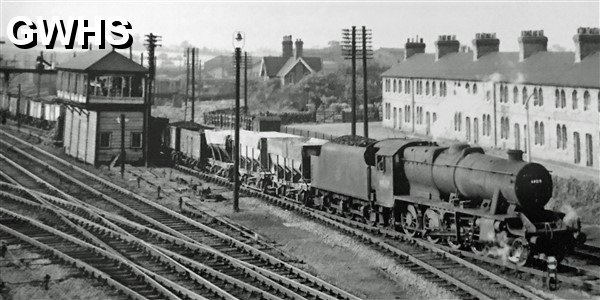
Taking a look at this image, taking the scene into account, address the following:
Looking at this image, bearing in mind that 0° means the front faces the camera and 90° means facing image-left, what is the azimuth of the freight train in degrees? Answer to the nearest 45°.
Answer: approximately 315°

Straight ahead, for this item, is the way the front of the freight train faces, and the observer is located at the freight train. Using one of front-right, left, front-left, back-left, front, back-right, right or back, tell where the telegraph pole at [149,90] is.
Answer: back

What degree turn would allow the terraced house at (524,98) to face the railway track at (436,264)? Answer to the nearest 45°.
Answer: approximately 45° to its left

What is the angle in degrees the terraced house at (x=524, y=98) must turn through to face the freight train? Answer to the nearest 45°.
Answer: approximately 45° to its left

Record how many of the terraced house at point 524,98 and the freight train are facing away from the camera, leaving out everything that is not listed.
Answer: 0

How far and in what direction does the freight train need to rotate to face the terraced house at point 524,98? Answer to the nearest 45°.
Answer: approximately 135° to its left

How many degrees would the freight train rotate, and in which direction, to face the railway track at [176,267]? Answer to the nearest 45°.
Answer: approximately 135° to its right

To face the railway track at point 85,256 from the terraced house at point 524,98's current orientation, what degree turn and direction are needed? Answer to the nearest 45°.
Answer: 0° — it already faces it

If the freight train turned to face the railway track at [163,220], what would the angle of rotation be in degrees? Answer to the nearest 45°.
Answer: approximately 135° to its right

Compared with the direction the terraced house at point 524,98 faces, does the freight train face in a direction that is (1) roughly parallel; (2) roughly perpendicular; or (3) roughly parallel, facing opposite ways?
roughly perpendicular

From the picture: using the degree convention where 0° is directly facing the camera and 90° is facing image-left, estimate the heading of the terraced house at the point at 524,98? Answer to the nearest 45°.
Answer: approximately 45°
